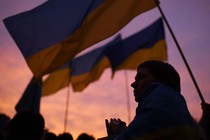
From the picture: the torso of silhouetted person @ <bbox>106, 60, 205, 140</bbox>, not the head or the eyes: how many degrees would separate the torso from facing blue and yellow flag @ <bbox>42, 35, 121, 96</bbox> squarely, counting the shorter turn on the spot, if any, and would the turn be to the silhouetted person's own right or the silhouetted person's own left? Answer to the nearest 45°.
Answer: approximately 90° to the silhouetted person's own right

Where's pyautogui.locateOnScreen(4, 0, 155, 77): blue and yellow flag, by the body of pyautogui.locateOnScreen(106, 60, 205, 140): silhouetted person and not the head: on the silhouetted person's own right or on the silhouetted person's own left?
on the silhouetted person's own right

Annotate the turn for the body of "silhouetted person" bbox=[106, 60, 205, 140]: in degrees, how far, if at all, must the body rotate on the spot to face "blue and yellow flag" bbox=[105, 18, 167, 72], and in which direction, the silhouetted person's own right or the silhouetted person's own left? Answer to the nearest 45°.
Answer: approximately 90° to the silhouetted person's own right

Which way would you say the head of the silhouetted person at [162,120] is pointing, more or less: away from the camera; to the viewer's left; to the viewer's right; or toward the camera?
to the viewer's left

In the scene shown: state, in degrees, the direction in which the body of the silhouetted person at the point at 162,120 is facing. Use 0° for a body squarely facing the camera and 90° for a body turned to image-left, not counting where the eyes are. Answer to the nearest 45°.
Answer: approximately 90°
